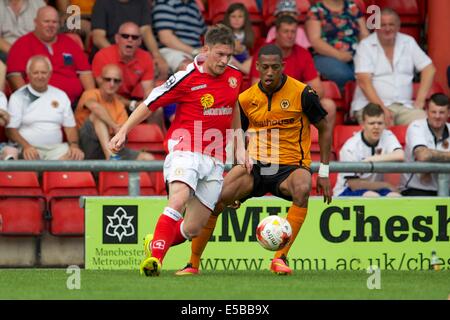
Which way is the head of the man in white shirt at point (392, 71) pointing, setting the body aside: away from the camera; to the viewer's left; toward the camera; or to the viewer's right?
toward the camera

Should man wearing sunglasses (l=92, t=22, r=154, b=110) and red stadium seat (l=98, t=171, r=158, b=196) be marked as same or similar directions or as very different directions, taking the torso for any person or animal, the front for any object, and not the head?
same or similar directions

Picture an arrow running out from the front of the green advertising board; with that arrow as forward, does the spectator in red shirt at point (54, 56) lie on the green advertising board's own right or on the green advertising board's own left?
on the green advertising board's own right

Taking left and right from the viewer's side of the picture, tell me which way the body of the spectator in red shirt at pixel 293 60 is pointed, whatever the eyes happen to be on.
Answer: facing the viewer

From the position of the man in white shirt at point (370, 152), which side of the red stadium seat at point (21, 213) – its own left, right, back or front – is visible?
left

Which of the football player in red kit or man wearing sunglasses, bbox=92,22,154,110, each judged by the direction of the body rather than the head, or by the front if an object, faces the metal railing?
the man wearing sunglasses

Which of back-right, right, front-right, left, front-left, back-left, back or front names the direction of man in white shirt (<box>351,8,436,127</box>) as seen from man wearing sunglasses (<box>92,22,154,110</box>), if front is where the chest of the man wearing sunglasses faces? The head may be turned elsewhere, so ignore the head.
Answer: left

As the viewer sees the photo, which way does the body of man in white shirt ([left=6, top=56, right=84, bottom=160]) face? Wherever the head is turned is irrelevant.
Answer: toward the camera

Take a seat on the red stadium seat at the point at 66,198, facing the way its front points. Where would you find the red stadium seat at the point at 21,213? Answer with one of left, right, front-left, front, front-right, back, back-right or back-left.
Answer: right

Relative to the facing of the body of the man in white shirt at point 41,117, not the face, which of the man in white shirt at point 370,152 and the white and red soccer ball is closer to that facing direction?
the white and red soccer ball

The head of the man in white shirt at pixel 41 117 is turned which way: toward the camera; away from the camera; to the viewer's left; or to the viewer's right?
toward the camera

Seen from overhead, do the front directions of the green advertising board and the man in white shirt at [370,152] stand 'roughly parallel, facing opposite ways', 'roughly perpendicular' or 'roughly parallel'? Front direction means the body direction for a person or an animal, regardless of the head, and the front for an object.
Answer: roughly parallel

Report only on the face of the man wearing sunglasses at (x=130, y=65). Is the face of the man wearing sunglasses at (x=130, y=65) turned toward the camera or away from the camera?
toward the camera
